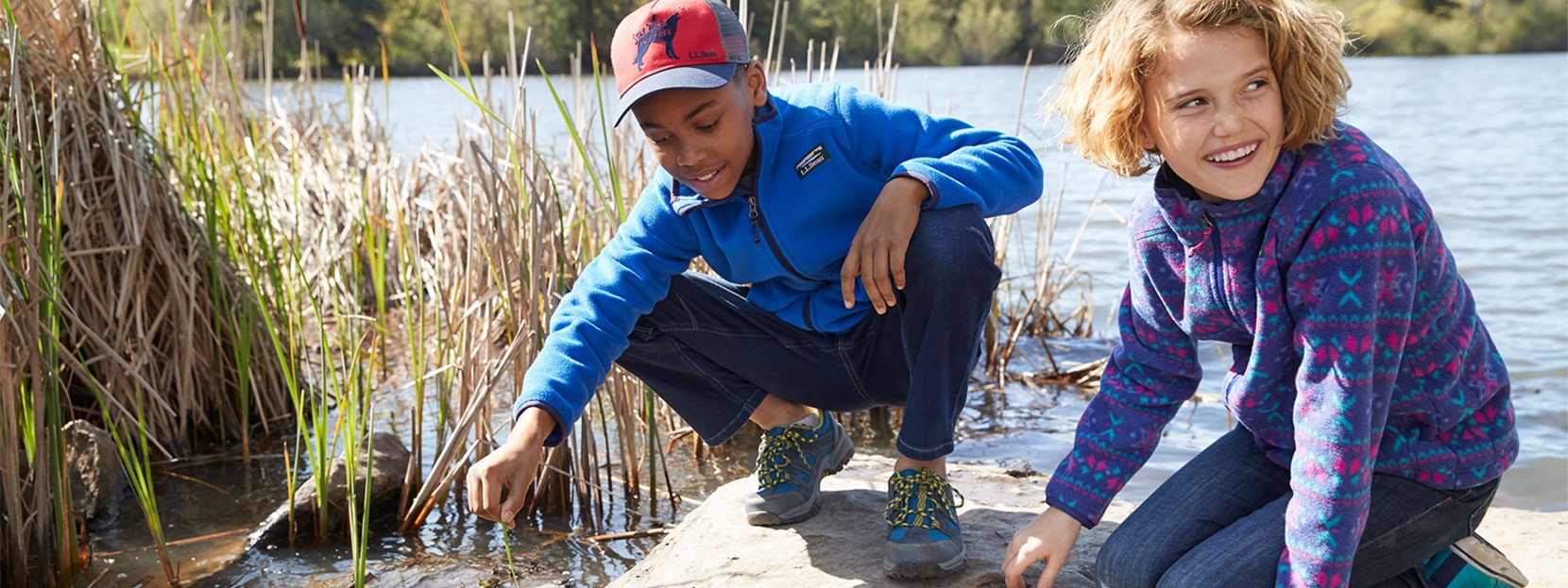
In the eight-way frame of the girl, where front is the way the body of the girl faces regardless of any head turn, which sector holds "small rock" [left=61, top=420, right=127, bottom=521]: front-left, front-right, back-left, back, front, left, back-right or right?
front-right

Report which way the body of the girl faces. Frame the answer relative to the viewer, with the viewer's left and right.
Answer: facing the viewer and to the left of the viewer

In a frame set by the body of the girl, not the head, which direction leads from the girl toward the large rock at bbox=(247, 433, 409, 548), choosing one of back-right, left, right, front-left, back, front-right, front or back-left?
front-right

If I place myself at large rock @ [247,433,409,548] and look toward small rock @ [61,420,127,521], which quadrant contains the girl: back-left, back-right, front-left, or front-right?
back-left

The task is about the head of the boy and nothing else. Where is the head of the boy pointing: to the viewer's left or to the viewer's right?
to the viewer's left

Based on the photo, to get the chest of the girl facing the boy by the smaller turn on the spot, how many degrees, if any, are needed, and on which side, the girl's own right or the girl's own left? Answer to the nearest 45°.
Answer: approximately 45° to the girl's own right
